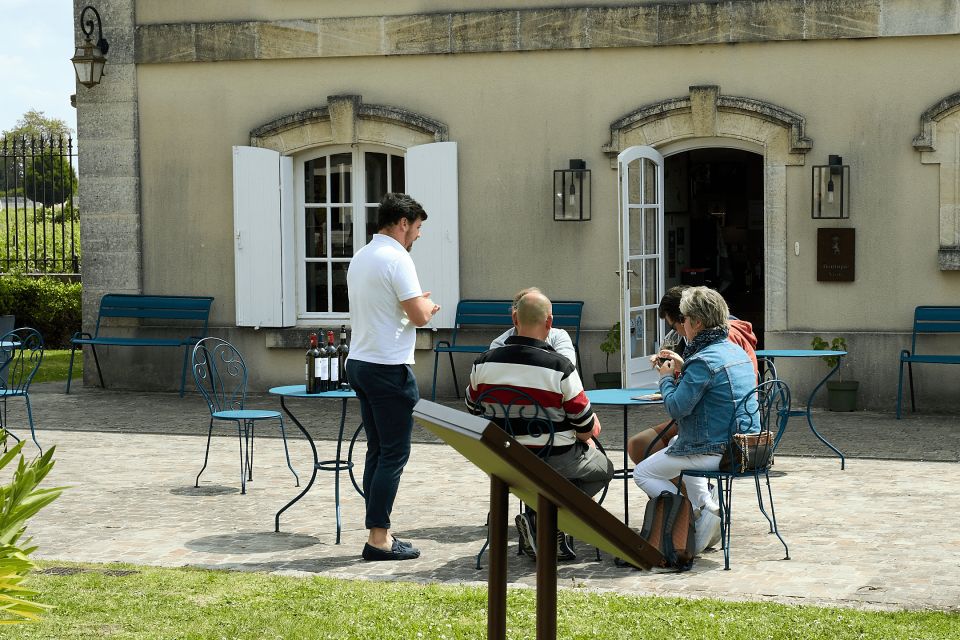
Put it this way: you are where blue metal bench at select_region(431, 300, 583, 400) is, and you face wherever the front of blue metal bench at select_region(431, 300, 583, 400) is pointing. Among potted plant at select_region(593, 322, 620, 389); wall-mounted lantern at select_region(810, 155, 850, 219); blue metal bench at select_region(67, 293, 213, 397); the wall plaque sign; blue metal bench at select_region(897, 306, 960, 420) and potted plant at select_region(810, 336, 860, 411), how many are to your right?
1

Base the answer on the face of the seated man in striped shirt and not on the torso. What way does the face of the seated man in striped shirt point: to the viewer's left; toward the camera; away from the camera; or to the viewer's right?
away from the camera

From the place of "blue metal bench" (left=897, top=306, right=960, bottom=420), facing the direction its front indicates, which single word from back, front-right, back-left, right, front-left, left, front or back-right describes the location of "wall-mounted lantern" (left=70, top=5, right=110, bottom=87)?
right

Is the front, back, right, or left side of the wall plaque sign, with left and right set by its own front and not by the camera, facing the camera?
front

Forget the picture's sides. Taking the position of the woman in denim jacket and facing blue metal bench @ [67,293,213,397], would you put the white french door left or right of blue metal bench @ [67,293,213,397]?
right

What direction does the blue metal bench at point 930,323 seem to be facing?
toward the camera

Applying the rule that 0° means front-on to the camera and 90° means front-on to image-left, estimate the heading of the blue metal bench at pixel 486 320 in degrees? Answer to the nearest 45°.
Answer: approximately 0°

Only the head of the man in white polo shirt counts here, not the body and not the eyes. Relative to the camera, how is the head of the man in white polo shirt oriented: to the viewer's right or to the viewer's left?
to the viewer's right

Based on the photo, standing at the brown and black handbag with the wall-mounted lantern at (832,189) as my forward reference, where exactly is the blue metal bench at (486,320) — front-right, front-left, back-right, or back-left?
front-left

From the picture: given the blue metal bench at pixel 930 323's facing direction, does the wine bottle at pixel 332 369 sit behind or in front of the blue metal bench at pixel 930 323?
in front

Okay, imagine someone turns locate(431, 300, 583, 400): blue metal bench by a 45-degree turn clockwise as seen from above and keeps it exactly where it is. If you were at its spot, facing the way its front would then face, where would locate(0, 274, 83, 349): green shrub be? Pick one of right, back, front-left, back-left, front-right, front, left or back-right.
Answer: right

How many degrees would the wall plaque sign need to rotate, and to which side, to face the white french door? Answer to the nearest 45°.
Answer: approximately 90° to its right

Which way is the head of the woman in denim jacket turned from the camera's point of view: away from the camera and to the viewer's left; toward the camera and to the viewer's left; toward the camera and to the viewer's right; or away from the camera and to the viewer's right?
away from the camera and to the viewer's left

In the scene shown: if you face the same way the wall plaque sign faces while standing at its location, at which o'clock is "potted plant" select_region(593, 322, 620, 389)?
The potted plant is roughly at 3 o'clock from the wall plaque sign.

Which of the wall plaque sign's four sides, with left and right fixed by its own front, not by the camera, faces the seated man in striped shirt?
front

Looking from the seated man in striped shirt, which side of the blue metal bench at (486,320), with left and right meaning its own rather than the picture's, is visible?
front

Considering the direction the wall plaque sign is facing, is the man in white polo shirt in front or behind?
in front

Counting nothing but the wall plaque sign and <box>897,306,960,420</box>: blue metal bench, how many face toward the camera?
2

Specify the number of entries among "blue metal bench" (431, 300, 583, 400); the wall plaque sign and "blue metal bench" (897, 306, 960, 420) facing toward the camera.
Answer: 3

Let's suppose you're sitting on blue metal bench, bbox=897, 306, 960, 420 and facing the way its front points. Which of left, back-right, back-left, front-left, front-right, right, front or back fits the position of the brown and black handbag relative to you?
front

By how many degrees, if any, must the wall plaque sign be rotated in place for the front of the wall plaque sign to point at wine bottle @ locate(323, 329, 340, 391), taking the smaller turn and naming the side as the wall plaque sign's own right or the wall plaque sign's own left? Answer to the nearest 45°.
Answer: approximately 45° to the wall plaque sign's own right
